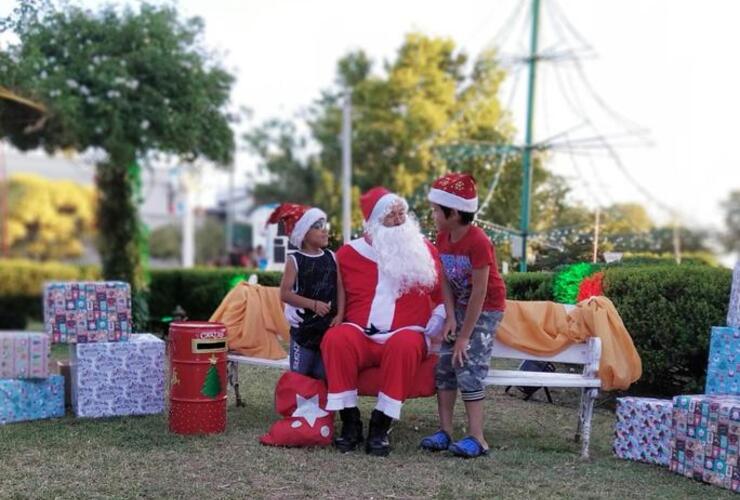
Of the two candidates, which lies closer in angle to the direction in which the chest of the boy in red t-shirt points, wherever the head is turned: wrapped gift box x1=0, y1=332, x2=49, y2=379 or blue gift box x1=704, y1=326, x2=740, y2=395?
the wrapped gift box

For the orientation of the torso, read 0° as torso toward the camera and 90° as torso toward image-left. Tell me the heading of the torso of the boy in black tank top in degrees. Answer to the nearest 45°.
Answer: approximately 315°

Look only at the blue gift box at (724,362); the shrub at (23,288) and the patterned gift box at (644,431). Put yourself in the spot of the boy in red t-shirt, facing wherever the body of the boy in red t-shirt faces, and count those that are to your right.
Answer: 1

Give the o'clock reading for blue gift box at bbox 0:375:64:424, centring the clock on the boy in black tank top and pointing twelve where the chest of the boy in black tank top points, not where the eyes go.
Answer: The blue gift box is roughly at 5 o'clock from the boy in black tank top.

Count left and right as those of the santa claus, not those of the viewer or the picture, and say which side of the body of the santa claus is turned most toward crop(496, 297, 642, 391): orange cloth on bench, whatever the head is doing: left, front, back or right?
left

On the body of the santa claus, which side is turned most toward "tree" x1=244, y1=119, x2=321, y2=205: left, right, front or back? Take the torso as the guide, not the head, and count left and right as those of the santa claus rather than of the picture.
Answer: back

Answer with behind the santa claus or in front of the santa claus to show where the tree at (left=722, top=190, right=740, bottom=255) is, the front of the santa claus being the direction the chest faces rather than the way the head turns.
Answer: behind

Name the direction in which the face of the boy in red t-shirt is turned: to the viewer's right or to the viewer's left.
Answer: to the viewer's left

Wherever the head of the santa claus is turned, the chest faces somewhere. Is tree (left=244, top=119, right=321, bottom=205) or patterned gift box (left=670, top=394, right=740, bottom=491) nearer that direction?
the patterned gift box

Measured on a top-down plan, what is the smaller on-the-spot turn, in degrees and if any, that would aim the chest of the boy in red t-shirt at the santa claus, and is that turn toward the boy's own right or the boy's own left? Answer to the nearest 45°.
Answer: approximately 45° to the boy's own right
